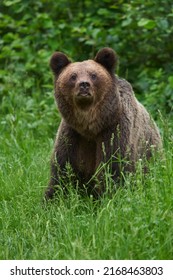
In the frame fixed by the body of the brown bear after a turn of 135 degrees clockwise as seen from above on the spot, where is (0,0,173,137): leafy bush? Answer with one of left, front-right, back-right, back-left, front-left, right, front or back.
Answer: front

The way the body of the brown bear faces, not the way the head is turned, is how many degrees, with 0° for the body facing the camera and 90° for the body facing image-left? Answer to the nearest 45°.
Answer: approximately 45°
